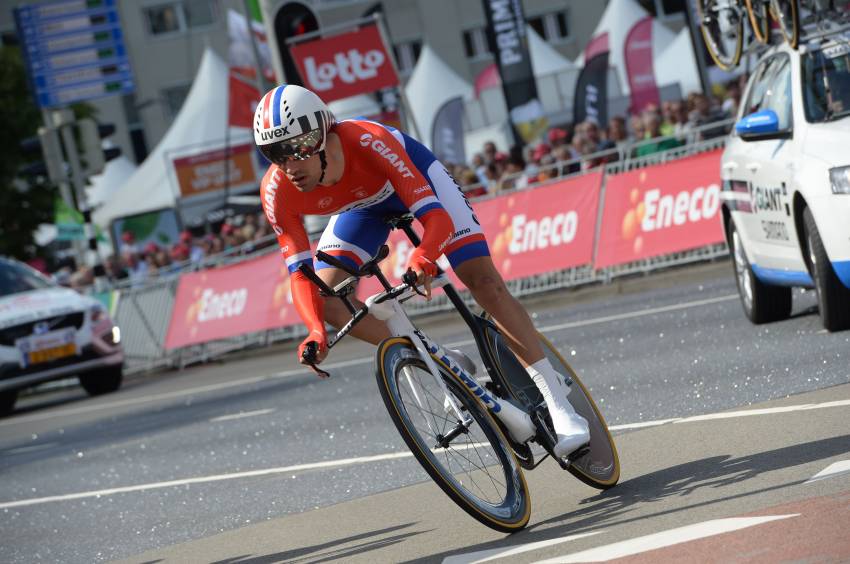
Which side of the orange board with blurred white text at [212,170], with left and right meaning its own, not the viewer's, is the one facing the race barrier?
front

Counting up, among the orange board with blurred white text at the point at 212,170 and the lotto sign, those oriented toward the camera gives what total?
2

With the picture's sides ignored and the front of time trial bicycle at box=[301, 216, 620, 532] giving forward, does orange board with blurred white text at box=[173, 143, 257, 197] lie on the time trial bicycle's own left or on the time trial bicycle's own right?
on the time trial bicycle's own right

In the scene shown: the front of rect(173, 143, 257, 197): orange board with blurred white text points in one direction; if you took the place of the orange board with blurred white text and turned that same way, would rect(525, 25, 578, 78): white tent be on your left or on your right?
on your left

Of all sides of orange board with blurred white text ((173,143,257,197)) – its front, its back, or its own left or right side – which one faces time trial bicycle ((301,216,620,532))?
front

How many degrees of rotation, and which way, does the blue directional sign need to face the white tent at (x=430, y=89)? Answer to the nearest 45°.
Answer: approximately 135° to its left

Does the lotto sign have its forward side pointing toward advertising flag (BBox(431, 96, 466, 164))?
no

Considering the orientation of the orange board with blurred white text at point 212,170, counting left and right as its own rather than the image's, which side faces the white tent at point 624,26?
left

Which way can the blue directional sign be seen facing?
toward the camera

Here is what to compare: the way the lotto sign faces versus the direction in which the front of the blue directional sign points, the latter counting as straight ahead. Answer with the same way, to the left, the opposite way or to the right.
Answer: the same way

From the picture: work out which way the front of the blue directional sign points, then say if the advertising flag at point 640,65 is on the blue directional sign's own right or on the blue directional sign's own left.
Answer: on the blue directional sign's own left

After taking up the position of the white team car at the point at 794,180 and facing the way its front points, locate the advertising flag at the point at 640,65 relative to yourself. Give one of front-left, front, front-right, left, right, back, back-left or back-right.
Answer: back-left

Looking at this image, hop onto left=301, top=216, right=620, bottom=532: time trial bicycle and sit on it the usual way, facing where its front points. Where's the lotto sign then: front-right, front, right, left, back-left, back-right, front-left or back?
back-right

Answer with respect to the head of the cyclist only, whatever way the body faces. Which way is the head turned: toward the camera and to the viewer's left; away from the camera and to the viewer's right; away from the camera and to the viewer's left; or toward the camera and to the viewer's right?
toward the camera and to the viewer's left
